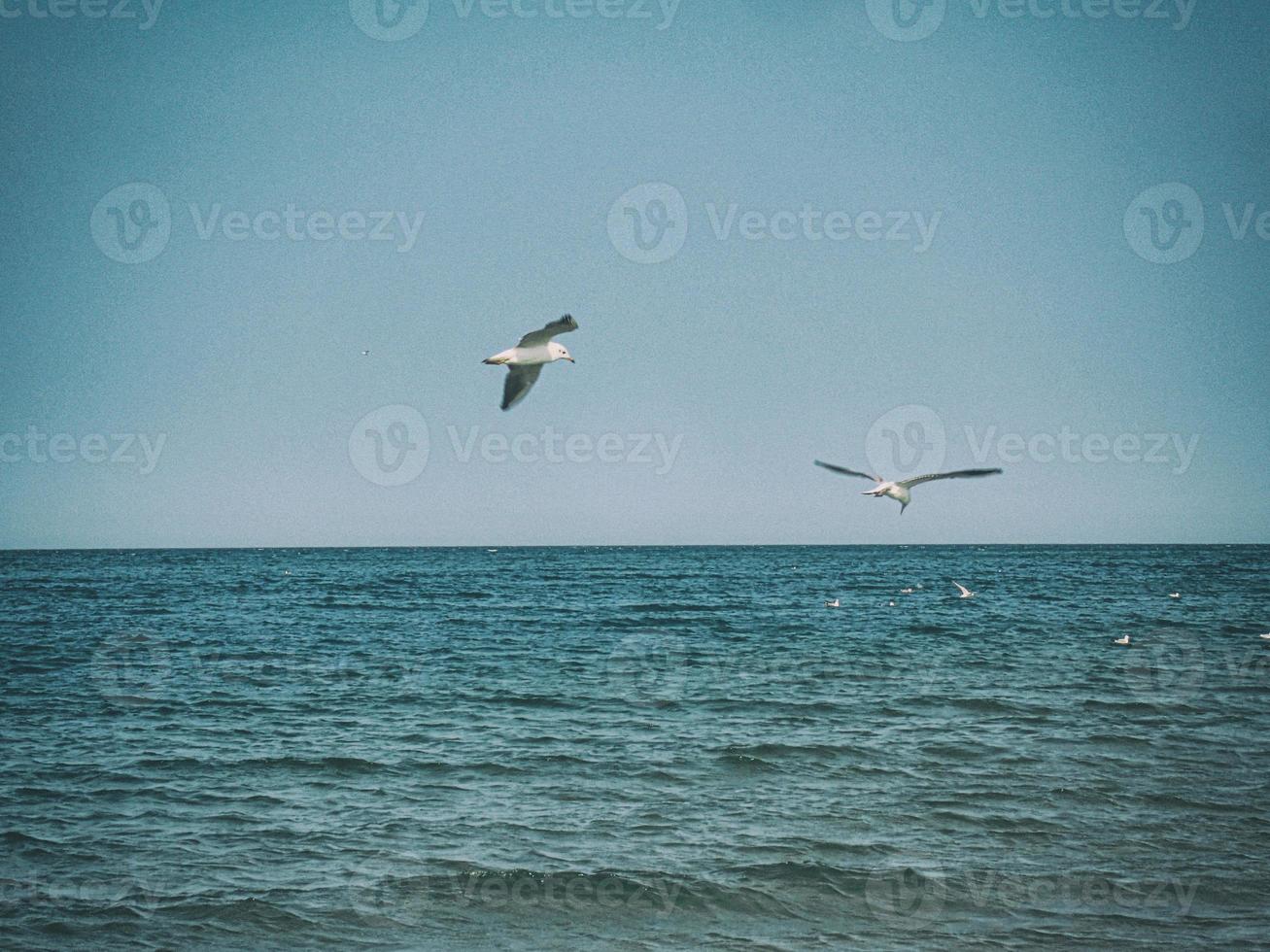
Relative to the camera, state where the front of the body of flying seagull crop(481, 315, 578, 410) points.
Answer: to the viewer's right

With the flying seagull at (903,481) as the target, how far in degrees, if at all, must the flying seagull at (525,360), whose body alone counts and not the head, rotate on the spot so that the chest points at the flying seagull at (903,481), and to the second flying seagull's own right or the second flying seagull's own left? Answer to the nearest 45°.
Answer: approximately 45° to the second flying seagull's own left
